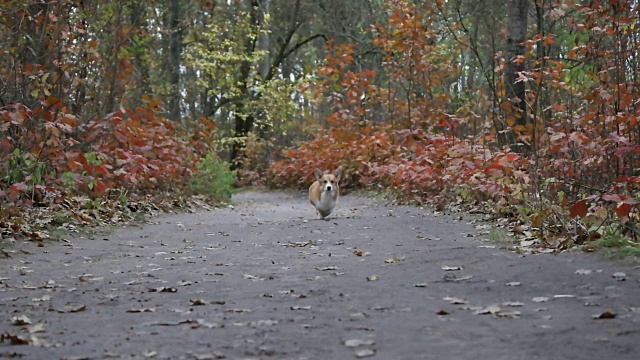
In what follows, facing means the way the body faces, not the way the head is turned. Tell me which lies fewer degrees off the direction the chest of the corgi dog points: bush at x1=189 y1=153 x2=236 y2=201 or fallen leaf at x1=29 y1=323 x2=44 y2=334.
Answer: the fallen leaf

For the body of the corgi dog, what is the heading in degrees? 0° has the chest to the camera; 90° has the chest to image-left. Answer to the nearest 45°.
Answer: approximately 0°

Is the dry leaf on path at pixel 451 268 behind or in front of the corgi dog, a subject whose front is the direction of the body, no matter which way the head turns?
in front

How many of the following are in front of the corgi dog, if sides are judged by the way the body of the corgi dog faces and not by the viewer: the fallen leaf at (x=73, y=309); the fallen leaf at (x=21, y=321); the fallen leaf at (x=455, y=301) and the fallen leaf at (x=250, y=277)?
4

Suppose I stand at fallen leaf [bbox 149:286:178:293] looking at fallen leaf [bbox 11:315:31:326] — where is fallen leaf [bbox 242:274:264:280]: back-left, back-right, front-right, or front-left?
back-left

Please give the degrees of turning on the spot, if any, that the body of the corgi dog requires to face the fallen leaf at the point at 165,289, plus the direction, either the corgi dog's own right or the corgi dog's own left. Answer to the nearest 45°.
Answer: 0° — it already faces it

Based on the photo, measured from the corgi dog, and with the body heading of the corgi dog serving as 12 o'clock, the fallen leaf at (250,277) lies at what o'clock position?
The fallen leaf is roughly at 12 o'clock from the corgi dog.

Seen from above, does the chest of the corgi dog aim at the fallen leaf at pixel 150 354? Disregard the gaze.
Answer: yes

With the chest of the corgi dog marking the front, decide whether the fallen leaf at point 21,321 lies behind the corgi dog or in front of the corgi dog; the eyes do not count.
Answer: in front

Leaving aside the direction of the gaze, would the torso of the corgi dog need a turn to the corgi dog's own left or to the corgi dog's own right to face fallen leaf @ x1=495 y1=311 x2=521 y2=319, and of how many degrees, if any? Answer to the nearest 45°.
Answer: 0° — it already faces it

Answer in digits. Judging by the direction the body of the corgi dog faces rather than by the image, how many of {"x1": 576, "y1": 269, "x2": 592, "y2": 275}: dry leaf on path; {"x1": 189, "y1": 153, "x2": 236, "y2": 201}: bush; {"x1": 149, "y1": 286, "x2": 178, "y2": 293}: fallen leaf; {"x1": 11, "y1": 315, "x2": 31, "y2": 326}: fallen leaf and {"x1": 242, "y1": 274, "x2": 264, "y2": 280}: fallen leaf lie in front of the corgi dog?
4

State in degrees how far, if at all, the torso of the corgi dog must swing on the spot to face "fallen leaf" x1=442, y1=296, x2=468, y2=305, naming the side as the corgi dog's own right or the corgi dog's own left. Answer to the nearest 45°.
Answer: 0° — it already faces it

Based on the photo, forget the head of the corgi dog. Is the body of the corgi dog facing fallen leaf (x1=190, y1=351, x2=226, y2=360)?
yes

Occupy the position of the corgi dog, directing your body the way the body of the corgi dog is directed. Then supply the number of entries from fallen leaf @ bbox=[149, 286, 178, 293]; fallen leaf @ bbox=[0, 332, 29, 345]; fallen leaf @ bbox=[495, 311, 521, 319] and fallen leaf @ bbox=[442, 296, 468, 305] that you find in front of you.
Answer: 4
